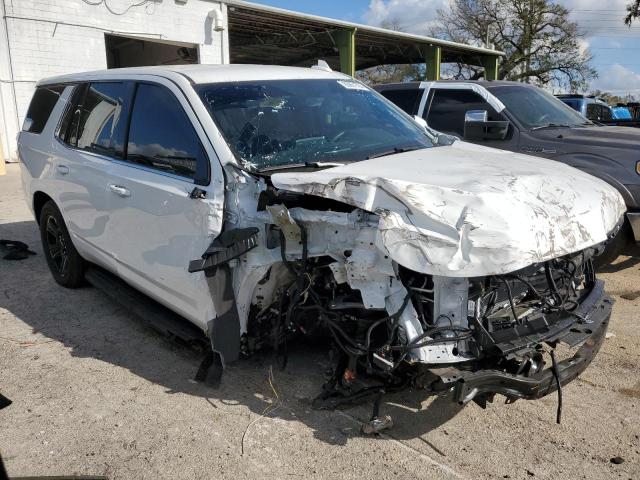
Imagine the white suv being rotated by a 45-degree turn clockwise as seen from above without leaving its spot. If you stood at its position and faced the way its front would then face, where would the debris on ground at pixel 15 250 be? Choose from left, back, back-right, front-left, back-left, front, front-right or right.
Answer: back-right

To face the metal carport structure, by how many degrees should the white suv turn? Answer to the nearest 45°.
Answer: approximately 135° to its left

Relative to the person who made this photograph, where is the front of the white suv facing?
facing the viewer and to the right of the viewer
